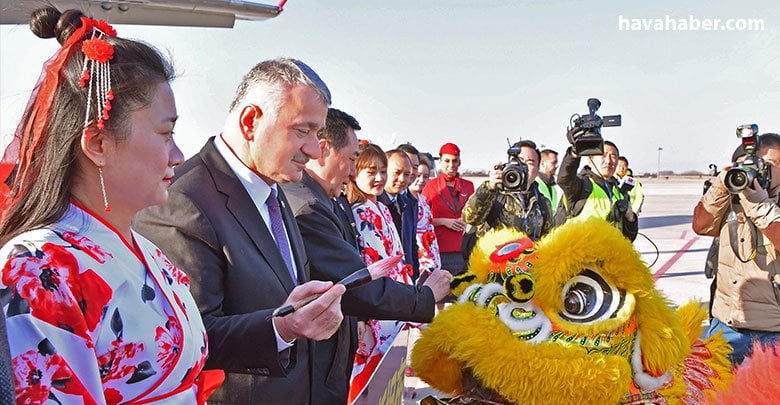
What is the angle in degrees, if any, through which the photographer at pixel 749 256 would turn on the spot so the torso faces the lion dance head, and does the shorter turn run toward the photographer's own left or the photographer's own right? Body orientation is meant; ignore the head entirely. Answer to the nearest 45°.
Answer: approximately 45° to the photographer's own left

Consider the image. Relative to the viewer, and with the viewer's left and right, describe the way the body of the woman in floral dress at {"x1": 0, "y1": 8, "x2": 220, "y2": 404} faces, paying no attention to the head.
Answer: facing to the right of the viewer

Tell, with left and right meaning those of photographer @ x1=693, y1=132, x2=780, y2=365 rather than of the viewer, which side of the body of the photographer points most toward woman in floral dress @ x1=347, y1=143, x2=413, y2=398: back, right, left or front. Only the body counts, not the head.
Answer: front

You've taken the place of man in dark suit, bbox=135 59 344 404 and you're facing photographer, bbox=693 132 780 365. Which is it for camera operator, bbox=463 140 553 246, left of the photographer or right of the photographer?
left

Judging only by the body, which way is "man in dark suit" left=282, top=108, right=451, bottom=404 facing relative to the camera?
to the viewer's right

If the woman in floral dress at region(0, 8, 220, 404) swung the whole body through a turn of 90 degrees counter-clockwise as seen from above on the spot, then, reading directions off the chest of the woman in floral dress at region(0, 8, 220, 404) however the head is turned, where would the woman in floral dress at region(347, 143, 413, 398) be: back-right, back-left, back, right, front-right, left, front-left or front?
front-right

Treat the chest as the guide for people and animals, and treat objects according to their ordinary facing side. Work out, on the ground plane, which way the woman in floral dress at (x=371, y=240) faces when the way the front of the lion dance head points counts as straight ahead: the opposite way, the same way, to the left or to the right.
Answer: to the left

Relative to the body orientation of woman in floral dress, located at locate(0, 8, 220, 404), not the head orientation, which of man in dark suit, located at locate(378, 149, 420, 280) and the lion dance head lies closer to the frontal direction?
the lion dance head

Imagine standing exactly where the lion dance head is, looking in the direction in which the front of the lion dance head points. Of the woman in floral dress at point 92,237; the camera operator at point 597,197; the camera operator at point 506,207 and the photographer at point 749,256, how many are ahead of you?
1

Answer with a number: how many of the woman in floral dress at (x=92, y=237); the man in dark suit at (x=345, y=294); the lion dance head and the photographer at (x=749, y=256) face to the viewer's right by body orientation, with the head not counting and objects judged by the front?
2

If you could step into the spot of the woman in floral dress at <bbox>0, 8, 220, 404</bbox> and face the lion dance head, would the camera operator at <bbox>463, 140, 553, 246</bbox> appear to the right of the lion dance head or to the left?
left

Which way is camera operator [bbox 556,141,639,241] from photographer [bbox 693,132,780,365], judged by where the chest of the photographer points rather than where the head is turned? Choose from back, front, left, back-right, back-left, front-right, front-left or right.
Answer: right

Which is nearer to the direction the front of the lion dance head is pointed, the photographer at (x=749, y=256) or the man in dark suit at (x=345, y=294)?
the man in dark suit

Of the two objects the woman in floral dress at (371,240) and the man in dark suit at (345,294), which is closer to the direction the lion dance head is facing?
the man in dark suit

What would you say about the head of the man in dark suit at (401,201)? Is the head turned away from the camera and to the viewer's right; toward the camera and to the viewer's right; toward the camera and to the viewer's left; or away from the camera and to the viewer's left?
toward the camera and to the viewer's right

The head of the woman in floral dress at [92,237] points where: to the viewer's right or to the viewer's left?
to the viewer's right
